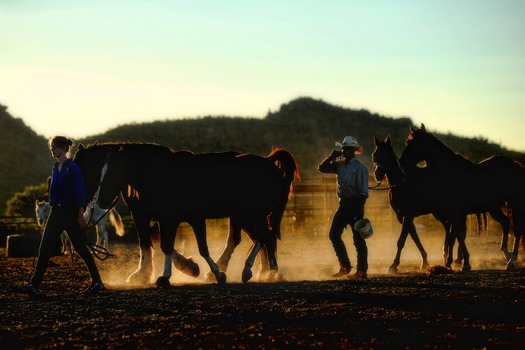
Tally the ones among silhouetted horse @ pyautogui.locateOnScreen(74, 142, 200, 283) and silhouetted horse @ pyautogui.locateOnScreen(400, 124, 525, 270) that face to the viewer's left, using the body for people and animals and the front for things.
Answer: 2

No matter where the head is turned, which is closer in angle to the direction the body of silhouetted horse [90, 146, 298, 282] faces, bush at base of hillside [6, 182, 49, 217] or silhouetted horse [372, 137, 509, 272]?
the bush at base of hillside

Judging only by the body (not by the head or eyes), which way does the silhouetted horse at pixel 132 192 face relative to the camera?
to the viewer's left

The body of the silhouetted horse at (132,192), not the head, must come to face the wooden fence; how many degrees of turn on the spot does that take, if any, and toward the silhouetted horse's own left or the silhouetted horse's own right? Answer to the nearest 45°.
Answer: approximately 90° to the silhouetted horse's own right

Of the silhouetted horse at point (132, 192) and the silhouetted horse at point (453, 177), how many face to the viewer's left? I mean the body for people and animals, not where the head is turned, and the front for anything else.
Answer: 2

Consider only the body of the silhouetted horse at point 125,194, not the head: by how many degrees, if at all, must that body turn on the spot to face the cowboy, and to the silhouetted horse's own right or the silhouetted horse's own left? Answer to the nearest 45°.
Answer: approximately 180°

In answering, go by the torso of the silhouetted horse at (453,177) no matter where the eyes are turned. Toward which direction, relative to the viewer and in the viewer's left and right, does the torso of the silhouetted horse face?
facing to the left of the viewer

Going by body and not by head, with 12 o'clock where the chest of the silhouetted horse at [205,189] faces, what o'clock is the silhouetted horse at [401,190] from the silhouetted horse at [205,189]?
the silhouetted horse at [401,190] is roughly at 5 o'clock from the silhouetted horse at [205,189].

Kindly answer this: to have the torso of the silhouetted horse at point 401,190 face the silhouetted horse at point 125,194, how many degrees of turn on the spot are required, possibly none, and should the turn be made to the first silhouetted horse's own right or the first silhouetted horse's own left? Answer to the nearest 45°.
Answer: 0° — it already faces it

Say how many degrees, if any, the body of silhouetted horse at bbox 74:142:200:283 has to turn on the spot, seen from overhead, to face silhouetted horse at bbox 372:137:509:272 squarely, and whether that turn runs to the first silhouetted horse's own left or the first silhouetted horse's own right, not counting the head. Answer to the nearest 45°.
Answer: approximately 180°

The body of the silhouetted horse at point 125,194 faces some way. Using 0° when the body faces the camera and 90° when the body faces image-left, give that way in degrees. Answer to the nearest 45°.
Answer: approximately 90°

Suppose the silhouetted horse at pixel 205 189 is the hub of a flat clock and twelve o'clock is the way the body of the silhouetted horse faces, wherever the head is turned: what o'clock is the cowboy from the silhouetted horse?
The cowboy is roughly at 6 o'clock from the silhouetted horse.

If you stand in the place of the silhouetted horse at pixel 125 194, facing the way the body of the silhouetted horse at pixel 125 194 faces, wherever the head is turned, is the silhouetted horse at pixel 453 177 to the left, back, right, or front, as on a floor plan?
back

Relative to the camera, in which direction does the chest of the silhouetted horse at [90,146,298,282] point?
to the viewer's left

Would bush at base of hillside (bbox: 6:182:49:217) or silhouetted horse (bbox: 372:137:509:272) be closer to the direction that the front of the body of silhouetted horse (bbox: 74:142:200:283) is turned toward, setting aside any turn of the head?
the bush at base of hillside
